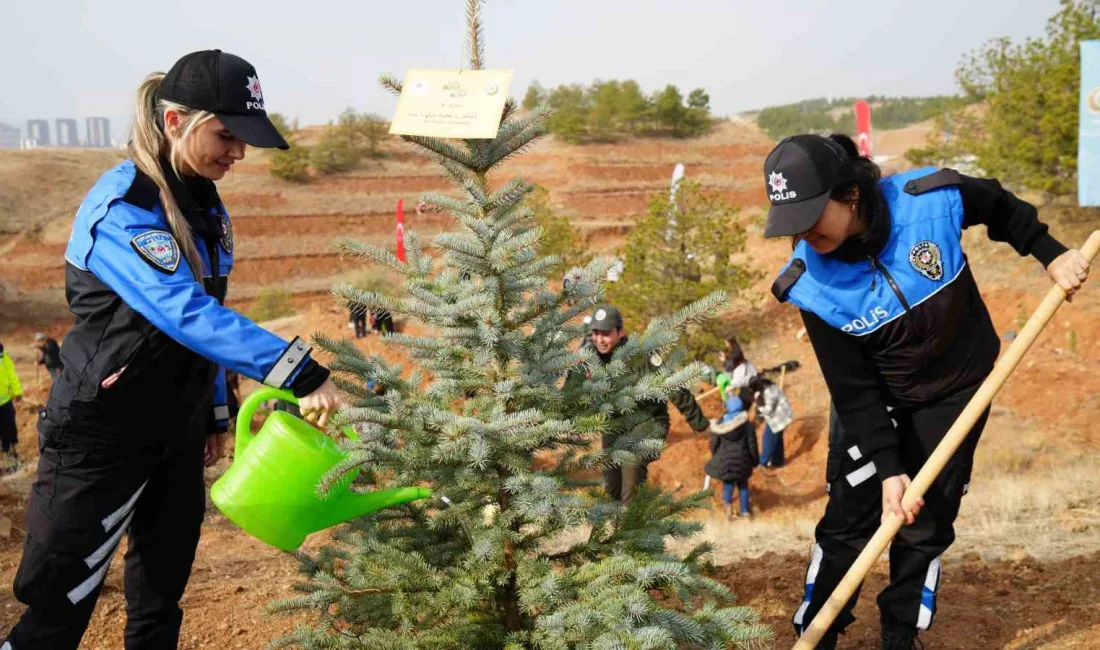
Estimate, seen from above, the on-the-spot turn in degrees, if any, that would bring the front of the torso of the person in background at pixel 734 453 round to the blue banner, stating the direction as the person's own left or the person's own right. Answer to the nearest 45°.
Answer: approximately 90° to the person's own right

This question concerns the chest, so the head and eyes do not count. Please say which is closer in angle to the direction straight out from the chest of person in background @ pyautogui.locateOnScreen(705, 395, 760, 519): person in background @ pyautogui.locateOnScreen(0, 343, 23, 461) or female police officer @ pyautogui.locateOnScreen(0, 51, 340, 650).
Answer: the person in background

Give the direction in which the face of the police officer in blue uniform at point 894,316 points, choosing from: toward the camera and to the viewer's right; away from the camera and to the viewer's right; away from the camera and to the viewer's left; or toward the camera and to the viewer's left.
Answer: toward the camera and to the viewer's left

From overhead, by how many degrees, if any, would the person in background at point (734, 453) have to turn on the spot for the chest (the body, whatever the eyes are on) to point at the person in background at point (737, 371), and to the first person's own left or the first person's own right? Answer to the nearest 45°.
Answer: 0° — they already face them

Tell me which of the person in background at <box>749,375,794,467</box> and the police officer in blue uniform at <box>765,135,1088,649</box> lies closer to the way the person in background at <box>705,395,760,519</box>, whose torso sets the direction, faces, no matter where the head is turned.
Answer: the person in background

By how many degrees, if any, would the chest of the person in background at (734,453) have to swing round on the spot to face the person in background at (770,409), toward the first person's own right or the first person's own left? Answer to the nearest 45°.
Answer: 0° — they already face them

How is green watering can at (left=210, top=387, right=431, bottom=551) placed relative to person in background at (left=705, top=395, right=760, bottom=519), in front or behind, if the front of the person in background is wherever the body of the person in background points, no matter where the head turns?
behind

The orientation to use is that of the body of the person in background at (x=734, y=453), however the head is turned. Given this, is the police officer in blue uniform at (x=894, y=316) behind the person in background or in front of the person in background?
behind

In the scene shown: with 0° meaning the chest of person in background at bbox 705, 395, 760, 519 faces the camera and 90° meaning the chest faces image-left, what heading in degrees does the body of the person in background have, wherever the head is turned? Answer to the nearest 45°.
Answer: approximately 180°
